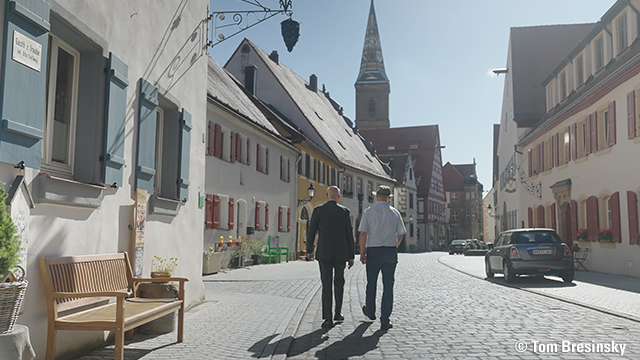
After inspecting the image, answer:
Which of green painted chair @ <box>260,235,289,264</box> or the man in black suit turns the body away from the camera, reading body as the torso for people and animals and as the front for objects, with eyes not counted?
the man in black suit

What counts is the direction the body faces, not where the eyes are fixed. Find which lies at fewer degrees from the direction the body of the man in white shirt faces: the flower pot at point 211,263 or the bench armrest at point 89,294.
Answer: the flower pot

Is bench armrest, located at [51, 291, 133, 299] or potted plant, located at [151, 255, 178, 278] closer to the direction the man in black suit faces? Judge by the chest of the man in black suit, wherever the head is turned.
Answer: the potted plant

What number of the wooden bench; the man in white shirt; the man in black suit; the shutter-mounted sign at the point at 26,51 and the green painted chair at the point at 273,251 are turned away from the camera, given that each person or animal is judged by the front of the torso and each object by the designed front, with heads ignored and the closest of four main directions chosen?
2

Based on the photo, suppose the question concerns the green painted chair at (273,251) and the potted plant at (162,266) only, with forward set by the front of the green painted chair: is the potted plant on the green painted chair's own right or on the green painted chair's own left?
on the green painted chair's own right

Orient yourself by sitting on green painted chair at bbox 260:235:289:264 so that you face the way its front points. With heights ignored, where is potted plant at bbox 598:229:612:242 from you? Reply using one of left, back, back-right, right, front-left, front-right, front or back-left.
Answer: front

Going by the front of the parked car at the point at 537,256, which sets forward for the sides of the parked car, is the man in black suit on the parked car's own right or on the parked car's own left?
on the parked car's own left

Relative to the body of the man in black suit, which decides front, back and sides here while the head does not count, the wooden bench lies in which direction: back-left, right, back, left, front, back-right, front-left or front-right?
back-left

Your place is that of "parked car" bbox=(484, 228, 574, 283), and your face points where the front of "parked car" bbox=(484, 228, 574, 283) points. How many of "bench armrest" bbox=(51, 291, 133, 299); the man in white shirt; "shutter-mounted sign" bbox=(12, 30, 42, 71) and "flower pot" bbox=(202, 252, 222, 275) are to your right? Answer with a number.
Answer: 0

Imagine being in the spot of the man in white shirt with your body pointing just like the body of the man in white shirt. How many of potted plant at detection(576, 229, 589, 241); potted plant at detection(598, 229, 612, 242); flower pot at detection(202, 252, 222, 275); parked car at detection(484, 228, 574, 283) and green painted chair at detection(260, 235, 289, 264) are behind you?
0

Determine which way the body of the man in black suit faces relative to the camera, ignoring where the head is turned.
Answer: away from the camera

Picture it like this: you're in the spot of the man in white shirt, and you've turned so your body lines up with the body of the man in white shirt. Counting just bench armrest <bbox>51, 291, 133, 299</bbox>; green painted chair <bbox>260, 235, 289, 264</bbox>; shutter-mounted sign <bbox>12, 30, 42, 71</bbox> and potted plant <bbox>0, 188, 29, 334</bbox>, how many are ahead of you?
1

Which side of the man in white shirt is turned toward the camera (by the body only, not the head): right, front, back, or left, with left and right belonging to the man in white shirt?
back

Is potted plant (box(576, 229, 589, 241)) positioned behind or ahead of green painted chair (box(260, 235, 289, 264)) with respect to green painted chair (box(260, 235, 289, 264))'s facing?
ahead

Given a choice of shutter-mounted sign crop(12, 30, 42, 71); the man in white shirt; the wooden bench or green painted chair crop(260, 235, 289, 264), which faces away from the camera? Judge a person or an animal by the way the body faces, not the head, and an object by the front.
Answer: the man in white shirt

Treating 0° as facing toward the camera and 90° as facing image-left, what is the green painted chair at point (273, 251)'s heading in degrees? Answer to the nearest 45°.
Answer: approximately 315°

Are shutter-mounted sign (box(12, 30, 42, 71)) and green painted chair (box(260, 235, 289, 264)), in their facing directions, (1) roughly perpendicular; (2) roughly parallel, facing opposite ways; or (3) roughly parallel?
roughly parallel

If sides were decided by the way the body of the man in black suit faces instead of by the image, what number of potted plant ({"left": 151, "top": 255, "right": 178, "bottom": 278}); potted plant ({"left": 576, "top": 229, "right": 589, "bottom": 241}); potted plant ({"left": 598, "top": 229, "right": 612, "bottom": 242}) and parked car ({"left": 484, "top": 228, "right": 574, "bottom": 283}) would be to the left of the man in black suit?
1

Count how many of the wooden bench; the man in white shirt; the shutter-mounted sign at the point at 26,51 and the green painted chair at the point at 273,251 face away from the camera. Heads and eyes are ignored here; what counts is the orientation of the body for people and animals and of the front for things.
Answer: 1

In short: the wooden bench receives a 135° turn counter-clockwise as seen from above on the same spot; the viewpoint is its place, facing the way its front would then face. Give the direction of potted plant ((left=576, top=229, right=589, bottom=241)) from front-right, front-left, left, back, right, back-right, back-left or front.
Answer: front-right
